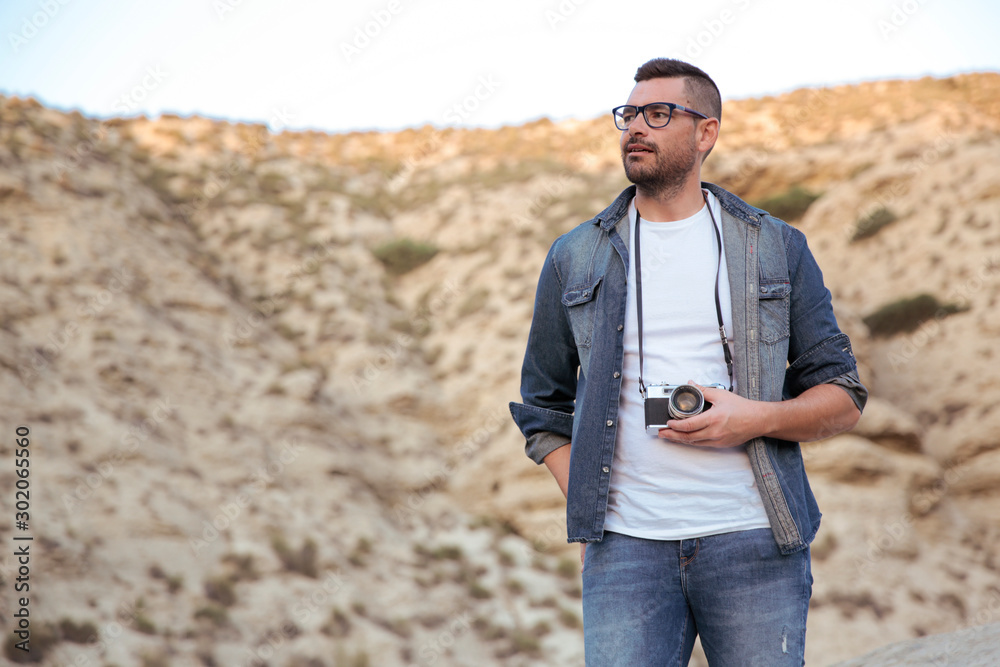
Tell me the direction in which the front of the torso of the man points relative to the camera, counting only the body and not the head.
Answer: toward the camera

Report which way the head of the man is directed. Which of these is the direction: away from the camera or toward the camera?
toward the camera

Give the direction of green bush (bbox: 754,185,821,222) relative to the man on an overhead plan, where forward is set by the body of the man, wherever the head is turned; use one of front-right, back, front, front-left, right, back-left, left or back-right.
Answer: back

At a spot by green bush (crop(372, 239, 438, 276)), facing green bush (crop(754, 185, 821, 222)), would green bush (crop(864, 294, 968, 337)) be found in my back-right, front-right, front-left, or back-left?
front-right

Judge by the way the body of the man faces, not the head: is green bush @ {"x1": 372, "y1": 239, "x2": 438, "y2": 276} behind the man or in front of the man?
behind

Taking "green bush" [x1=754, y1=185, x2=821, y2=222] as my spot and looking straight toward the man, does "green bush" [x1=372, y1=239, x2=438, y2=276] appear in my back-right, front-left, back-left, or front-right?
front-right

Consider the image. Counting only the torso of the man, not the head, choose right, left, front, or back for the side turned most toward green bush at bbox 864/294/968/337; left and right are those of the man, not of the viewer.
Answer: back

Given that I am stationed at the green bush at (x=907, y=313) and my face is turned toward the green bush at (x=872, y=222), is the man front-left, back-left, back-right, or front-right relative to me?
back-left

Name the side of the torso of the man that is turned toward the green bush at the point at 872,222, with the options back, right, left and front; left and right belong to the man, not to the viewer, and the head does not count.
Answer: back
